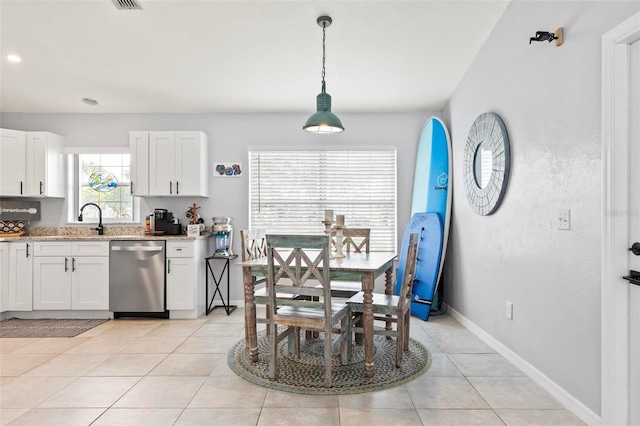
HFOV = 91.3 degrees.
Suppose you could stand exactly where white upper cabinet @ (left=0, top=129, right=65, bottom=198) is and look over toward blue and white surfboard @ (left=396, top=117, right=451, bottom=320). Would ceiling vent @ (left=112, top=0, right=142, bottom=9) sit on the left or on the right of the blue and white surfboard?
right

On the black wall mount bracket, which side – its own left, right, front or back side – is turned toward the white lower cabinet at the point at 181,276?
front

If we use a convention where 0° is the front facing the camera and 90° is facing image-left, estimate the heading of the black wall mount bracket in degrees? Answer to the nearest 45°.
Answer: approximately 90°

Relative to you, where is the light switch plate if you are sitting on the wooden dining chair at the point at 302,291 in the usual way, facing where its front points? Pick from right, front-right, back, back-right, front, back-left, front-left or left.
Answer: front-right

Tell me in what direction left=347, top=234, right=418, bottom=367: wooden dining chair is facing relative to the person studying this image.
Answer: facing to the left of the viewer

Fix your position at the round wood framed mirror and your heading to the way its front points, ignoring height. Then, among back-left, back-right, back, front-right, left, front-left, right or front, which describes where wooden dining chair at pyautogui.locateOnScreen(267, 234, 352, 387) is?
front

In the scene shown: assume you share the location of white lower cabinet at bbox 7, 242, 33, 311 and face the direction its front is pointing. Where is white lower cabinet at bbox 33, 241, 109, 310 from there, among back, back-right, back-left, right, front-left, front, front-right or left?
front-left

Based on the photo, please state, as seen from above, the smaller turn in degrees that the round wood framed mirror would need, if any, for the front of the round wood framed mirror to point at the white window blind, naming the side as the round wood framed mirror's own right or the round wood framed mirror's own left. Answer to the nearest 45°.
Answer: approximately 45° to the round wood framed mirror's own right

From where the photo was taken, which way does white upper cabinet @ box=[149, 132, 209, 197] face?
toward the camera

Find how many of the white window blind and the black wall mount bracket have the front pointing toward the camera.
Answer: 1

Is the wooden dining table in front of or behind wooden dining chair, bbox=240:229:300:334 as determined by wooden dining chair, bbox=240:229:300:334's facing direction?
in front

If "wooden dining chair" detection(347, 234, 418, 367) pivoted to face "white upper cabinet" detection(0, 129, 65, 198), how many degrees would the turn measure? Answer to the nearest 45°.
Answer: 0° — it already faces it
